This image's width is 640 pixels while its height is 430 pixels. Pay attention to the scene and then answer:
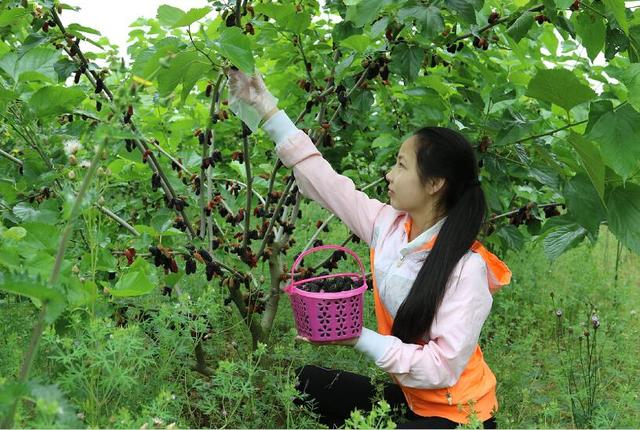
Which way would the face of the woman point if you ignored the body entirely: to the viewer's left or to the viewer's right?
to the viewer's left

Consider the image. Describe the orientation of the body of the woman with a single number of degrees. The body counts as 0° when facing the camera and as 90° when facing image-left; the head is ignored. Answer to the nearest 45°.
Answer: approximately 90°
